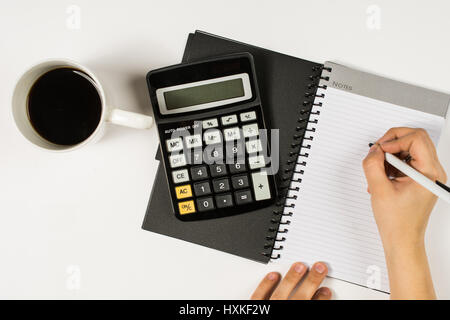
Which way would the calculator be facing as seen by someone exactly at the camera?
facing the viewer
